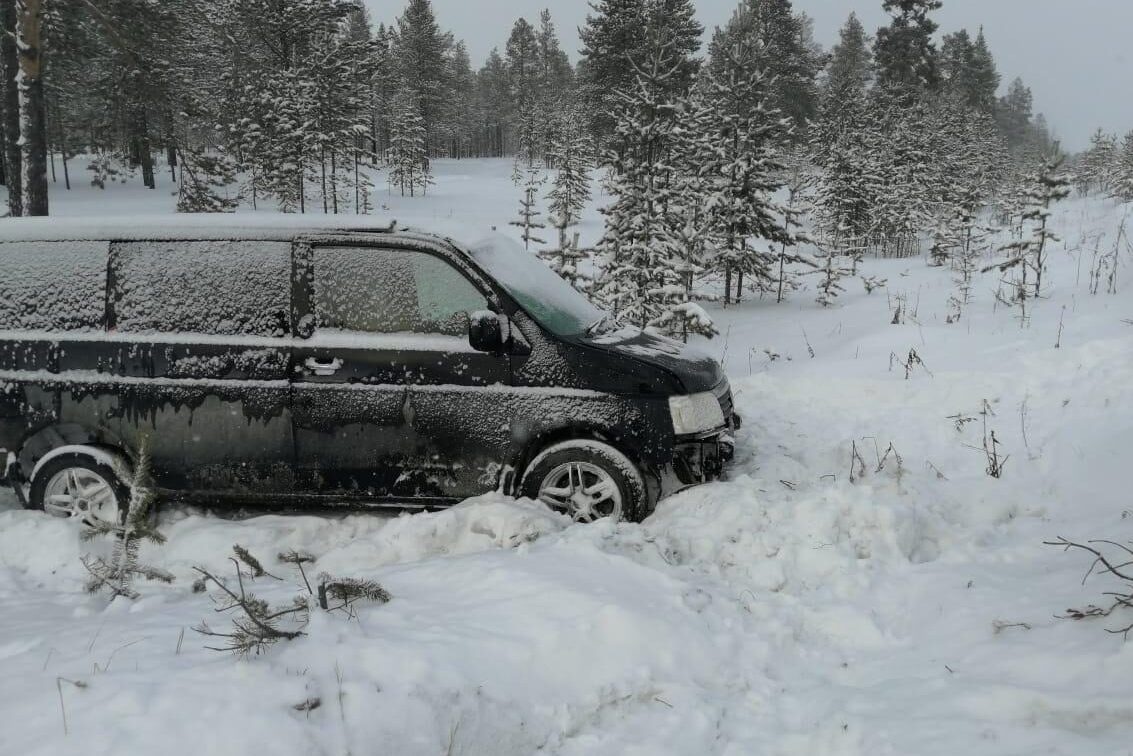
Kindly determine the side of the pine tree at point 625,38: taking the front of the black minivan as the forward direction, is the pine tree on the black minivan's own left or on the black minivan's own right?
on the black minivan's own left

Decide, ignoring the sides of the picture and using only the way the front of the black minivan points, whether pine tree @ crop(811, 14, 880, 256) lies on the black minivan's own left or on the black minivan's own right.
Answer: on the black minivan's own left

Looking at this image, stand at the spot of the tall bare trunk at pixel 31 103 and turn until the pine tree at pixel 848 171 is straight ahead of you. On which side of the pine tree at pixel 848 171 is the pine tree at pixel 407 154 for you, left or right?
left

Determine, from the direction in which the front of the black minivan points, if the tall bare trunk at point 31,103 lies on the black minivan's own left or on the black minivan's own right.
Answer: on the black minivan's own left

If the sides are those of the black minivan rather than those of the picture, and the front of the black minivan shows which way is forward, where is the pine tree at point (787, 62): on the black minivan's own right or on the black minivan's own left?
on the black minivan's own left

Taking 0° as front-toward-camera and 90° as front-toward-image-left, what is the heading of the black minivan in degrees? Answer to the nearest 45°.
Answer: approximately 270°

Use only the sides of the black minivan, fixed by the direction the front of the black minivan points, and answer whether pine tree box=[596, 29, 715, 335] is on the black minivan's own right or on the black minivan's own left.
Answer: on the black minivan's own left

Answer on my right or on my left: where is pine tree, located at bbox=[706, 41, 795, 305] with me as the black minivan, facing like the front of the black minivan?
on my left

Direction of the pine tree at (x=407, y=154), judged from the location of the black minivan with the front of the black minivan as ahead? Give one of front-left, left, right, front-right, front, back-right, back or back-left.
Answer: left
